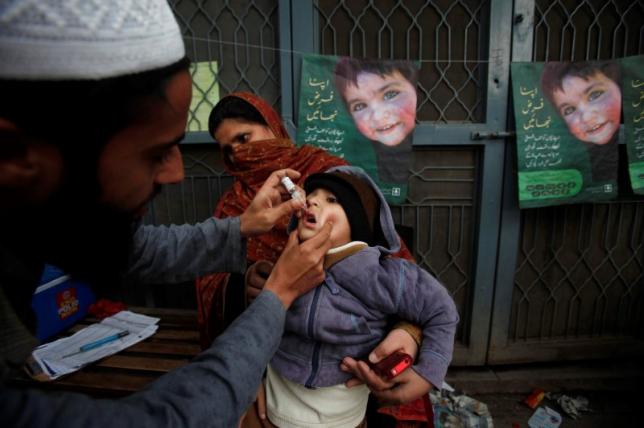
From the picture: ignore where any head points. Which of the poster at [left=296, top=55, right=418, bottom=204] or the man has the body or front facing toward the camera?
the poster

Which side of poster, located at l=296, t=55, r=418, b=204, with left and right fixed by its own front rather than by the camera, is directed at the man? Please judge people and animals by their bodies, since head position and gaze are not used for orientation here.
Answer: front

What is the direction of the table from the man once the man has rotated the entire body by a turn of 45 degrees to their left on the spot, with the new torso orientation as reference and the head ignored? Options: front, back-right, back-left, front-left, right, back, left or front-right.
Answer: front-left

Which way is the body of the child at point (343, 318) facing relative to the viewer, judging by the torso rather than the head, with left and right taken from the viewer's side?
facing the viewer and to the left of the viewer

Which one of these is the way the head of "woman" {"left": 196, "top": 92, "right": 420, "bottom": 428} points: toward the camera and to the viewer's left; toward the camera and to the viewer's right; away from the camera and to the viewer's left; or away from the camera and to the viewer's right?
toward the camera and to the viewer's left

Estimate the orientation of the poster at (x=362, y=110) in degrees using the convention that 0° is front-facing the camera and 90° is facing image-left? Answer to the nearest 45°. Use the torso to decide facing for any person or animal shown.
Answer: approximately 0°

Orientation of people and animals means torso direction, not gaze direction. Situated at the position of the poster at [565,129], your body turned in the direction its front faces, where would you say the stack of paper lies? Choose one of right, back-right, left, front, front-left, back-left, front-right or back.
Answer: front-right

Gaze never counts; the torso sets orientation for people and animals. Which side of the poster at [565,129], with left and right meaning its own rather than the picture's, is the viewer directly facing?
front

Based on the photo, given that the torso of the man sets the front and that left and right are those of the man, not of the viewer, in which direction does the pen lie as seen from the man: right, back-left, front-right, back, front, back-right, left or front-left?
left

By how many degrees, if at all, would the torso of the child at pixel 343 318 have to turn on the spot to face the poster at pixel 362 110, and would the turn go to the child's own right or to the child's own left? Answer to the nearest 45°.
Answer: approximately 135° to the child's own right

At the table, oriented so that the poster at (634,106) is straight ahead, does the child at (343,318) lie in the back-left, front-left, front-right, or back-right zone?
front-right

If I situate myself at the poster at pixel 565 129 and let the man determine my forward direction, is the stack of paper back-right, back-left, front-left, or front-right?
front-right

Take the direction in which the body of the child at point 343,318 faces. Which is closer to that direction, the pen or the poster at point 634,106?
the pen

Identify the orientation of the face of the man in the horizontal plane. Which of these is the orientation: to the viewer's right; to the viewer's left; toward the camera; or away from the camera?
to the viewer's right

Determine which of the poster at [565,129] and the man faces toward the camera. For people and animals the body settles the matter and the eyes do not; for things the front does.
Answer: the poster

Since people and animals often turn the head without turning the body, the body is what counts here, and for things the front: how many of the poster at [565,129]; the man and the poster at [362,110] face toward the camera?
2

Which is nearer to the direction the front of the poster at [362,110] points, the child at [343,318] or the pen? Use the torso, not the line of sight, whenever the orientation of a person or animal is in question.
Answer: the child

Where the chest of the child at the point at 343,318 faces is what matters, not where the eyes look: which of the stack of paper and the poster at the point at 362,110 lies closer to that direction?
the stack of paper
